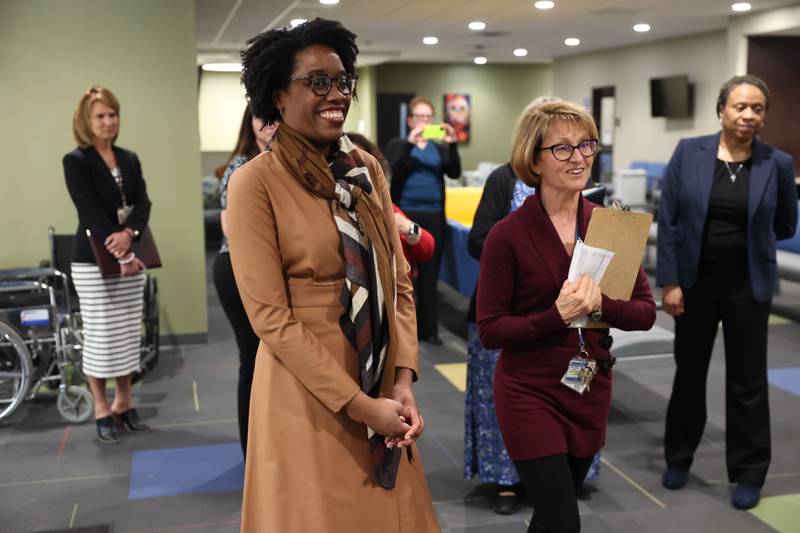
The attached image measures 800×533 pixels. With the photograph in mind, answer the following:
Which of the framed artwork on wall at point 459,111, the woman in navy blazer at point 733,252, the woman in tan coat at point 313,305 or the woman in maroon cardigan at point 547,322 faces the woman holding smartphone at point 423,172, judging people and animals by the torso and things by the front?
the framed artwork on wall

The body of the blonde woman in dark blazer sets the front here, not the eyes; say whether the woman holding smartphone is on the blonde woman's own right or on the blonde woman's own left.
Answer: on the blonde woman's own left

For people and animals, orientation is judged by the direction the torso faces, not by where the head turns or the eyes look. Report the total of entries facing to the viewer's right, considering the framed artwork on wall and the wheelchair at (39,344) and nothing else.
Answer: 1

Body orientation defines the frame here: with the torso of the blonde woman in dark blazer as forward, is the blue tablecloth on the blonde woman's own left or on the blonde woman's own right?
on the blonde woman's own left

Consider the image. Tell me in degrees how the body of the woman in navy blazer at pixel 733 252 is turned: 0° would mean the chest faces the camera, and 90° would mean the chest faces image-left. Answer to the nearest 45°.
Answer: approximately 0°

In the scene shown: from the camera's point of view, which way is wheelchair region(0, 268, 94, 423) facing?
to the viewer's right

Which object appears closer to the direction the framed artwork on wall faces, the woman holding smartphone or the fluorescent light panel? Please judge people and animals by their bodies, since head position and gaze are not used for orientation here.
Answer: the woman holding smartphone

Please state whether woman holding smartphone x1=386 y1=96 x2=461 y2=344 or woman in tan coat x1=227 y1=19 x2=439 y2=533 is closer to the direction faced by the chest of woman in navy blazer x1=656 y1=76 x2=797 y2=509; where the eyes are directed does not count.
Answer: the woman in tan coat

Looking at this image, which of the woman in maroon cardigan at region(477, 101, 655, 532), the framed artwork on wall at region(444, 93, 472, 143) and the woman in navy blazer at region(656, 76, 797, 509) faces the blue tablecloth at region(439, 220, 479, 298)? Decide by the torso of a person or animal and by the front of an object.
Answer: the framed artwork on wall

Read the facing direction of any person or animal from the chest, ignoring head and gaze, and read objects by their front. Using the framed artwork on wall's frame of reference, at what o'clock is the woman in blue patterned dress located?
The woman in blue patterned dress is roughly at 12 o'clock from the framed artwork on wall.

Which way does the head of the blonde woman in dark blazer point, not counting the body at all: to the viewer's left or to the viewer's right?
to the viewer's right

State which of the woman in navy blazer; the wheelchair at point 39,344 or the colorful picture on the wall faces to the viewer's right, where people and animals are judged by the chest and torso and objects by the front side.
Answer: the wheelchair

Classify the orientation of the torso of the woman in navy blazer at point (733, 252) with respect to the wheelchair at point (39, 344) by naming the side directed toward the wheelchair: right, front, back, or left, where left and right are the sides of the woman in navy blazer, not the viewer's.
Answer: right
